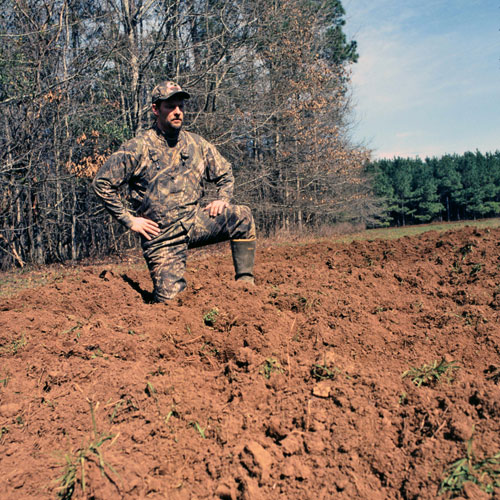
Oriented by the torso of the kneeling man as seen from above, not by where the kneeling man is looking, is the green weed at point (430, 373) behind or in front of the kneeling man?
in front

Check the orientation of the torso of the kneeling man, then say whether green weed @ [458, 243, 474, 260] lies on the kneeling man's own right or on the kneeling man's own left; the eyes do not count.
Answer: on the kneeling man's own left

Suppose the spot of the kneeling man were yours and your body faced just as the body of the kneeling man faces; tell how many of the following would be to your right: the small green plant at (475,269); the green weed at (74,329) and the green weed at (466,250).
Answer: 1

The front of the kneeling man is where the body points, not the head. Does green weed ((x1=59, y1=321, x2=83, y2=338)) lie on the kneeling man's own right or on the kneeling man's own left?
on the kneeling man's own right

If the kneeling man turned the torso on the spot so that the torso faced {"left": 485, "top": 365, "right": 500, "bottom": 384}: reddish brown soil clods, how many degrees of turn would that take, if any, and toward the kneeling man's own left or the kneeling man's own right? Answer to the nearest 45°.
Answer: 0° — they already face it

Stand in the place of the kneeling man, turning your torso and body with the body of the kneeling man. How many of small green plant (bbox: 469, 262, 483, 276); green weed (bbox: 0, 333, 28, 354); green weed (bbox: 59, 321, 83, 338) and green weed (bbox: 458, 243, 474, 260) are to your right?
2

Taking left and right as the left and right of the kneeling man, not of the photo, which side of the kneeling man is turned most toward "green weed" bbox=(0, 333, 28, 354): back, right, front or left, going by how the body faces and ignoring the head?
right

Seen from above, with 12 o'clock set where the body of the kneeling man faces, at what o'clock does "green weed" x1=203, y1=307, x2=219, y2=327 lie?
The green weed is roughly at 1 o'clock from the kneeling man.

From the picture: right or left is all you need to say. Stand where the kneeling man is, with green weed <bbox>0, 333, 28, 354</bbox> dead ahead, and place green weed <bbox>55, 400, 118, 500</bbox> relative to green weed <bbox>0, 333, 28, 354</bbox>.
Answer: left

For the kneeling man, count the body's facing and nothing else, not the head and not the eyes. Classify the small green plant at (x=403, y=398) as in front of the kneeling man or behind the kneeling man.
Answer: in front

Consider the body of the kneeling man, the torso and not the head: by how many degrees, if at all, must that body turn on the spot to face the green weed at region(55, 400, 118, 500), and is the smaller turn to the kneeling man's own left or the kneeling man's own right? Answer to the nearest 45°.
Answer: approximately 45° to the kneeling man's own right
